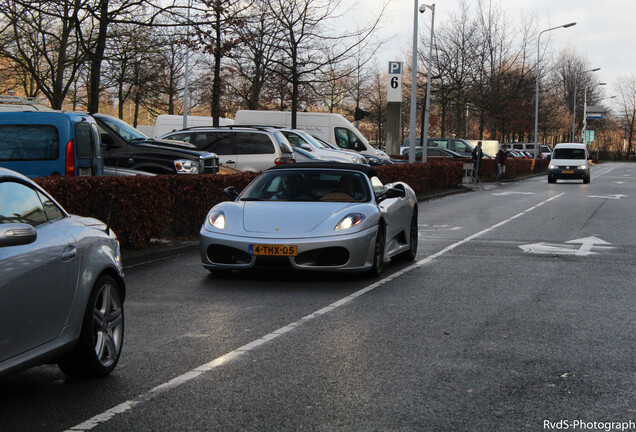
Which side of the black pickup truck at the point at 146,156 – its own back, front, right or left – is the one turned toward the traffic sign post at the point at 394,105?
left

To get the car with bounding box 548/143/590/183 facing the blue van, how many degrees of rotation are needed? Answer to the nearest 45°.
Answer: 0° — it already faces it

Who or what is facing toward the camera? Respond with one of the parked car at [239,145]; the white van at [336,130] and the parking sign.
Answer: the parking sign

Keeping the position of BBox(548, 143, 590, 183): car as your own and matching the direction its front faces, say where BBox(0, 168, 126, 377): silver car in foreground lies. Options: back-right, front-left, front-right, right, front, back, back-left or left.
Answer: front

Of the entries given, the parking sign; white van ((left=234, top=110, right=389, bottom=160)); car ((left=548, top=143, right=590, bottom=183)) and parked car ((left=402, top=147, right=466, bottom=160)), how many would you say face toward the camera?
2

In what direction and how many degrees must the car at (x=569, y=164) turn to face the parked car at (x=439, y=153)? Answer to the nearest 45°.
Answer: approximately 90° to its right

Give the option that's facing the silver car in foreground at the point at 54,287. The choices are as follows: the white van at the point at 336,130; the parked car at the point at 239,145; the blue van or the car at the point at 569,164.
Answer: the car at the point at 569,164

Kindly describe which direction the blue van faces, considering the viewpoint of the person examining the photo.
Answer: facing away from the viewer and to the left of the viewer

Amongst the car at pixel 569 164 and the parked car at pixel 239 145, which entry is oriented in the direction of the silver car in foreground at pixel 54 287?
the car at pixel 569 164

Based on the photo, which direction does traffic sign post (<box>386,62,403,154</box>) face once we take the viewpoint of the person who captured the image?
facing the viewer

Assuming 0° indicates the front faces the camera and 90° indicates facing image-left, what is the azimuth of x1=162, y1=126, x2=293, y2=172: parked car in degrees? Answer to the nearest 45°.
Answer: approximately 135°

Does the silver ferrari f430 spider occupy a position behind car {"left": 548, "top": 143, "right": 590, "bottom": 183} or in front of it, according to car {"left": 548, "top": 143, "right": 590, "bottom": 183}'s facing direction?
in front

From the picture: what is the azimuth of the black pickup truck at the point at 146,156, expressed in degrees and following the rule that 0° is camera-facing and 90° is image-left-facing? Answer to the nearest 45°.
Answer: approximately 315°

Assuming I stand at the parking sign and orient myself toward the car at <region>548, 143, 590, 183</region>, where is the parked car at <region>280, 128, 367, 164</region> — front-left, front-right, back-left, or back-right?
back-right
